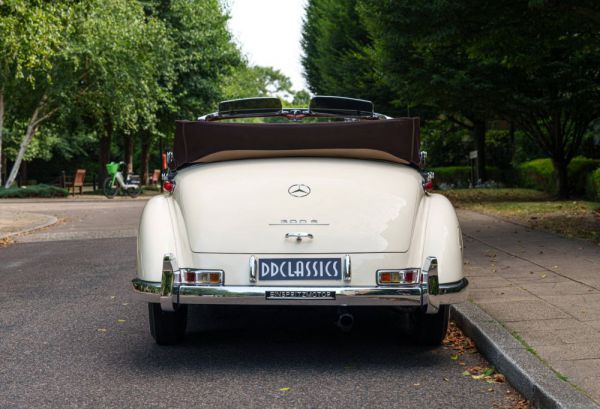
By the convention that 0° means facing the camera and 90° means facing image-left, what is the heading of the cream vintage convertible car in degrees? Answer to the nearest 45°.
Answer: approximately 180°

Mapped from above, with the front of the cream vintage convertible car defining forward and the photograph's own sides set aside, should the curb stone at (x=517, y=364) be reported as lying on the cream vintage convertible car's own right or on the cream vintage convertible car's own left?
on the cream vintage convertible car's own right

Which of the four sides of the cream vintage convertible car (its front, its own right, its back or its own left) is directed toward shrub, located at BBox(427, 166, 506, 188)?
front

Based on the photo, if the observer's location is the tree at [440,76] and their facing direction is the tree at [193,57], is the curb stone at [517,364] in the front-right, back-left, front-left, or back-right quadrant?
back-left

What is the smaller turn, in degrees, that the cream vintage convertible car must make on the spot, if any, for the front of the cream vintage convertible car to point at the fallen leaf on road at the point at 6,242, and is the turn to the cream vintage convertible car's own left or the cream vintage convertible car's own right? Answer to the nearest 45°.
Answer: approximately 45° to the cream vintage convertible car's own left

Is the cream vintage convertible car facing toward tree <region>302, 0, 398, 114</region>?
yes

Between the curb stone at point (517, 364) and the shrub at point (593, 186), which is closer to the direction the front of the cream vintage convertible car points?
the shrub

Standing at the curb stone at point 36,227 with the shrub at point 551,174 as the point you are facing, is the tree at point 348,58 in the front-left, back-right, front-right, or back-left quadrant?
front-left

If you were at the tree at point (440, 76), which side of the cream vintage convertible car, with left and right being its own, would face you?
front
